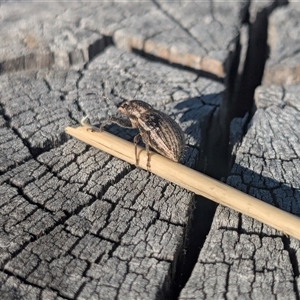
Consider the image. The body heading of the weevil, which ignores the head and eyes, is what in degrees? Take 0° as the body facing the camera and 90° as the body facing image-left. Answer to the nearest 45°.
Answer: approximately 90°
